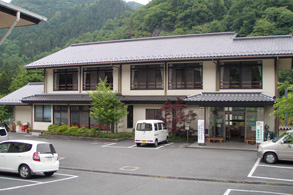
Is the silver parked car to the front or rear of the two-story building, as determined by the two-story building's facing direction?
to the front

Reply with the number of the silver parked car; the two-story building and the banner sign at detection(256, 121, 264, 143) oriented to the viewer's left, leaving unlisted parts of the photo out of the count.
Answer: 1

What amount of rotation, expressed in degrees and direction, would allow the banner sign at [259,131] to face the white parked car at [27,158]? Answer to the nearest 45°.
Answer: approximately 45° to its right

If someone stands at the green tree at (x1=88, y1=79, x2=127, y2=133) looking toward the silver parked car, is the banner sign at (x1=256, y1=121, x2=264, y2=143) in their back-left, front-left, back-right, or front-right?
front-left

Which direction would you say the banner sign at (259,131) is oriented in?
toward the camera

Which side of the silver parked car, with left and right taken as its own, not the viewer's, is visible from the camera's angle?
left

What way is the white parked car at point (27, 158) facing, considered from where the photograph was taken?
facing away from the viewer and to the left of the viewer

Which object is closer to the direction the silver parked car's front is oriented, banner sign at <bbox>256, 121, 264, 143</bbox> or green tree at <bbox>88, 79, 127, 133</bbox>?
the green tree

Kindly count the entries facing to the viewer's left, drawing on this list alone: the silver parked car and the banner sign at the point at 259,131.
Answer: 1

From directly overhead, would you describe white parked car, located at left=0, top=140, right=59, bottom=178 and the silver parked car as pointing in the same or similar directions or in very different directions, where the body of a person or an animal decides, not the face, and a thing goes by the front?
same or similar directions

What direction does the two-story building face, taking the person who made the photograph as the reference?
facing the viewer

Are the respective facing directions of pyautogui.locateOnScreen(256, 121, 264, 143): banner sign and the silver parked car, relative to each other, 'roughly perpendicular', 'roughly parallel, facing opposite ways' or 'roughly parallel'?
roughly perpendicular
